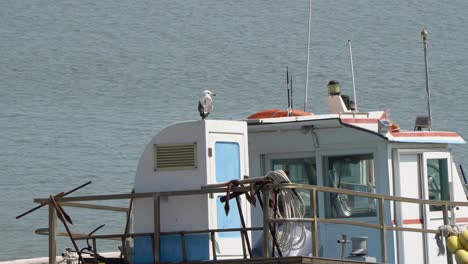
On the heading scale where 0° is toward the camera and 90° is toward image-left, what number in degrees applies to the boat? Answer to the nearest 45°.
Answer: approximately 225°
